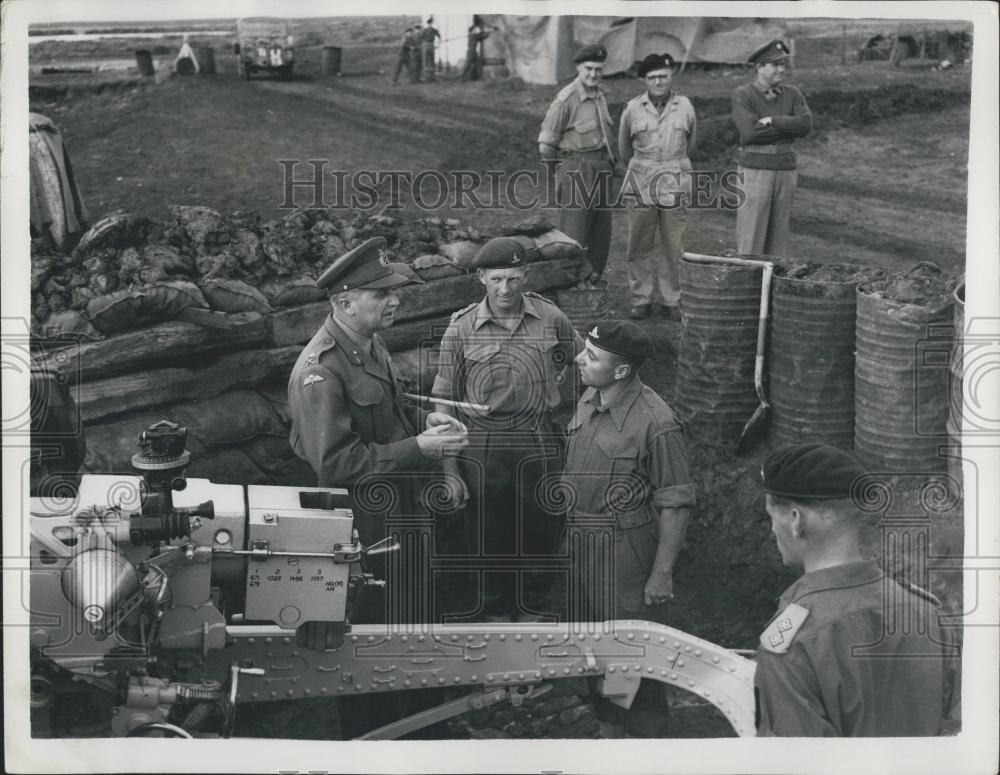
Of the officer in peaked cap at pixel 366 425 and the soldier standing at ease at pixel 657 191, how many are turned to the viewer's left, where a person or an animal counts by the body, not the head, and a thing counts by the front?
0

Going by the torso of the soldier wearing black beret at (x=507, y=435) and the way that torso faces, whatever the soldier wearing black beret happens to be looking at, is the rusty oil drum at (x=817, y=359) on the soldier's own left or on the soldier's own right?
on the soldier's own left

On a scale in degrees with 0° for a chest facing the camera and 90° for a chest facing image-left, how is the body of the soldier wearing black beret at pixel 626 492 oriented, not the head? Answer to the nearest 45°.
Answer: approximately 45°

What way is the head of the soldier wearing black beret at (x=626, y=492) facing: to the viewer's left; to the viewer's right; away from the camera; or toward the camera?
to the viewer's left

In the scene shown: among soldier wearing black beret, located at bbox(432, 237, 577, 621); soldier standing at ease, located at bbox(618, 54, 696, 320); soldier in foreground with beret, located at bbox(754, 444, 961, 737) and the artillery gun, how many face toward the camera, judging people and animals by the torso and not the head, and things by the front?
2

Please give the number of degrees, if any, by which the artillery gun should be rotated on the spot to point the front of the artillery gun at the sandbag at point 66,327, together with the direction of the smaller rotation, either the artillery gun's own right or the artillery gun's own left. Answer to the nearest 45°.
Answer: approximately 45° to the artillery gun's own right

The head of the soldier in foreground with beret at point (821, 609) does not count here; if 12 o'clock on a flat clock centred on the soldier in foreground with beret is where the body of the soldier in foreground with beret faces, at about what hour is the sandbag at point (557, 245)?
The sandbag is roughly at 12 o'clock from the soldier in foreground with beret.

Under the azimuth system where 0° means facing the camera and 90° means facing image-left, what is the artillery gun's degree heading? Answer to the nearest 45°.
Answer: approximately 90°

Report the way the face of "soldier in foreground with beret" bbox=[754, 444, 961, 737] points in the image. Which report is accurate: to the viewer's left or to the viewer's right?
to the viewer's left

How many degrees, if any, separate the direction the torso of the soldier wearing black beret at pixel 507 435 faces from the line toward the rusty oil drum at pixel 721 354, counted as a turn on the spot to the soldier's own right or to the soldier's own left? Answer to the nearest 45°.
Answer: approximately 135° to the soldier's own left

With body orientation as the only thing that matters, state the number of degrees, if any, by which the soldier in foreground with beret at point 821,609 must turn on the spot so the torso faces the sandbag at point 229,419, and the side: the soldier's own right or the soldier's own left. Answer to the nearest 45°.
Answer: approximately 45° to the soldier's own left

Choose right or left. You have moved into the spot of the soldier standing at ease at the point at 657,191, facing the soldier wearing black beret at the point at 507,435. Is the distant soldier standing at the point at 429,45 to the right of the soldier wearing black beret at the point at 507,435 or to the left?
right

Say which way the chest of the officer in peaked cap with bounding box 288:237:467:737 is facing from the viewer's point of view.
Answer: to the viewer's right

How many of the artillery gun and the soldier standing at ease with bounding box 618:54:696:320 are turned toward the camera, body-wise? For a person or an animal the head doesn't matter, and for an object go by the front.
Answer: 1
